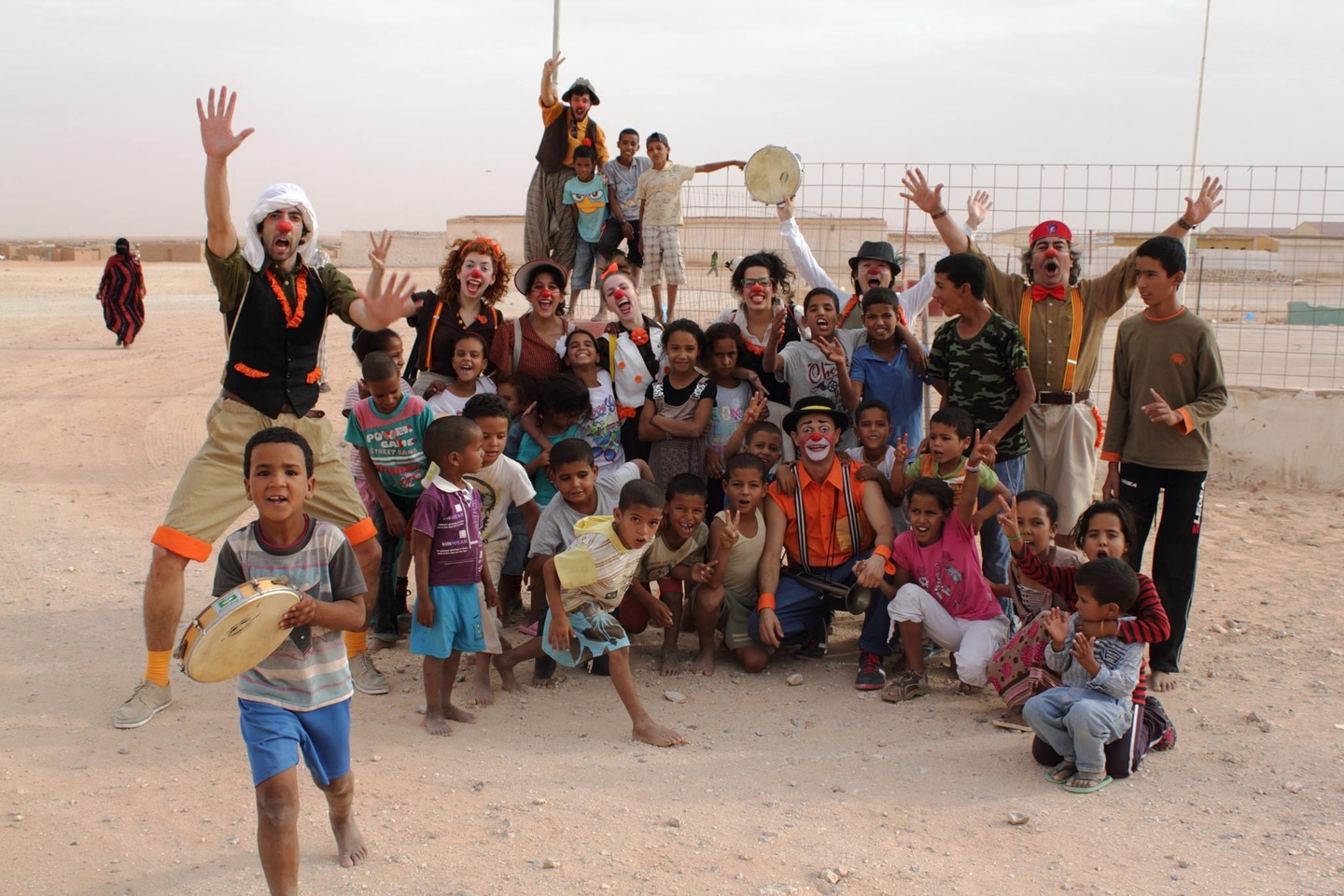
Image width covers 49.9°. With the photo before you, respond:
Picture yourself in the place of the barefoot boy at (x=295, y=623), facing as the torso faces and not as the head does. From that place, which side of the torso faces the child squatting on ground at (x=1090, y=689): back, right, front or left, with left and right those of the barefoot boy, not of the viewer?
left

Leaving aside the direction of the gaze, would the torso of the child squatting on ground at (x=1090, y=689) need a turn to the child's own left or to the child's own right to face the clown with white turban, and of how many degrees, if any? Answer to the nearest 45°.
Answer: approximately 45° to the child's own right

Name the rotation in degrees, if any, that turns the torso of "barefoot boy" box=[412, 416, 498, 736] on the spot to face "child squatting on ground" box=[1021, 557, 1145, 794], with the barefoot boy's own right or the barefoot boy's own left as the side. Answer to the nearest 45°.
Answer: approximately 45° to the barefoot boy's own left

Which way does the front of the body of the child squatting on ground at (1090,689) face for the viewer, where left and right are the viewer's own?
facing the viewer and to the left of the viewer

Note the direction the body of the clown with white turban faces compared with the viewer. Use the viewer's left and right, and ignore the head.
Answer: facing the viewer

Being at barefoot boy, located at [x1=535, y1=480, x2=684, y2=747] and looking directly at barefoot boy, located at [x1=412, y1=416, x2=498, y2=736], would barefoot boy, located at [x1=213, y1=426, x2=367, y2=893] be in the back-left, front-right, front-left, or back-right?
front-left

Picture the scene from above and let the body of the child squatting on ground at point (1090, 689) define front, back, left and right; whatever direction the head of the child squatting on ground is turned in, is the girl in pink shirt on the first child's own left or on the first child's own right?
on the first child's own right

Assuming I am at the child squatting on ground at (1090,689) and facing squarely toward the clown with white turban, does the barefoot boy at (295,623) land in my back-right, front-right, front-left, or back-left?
front-left

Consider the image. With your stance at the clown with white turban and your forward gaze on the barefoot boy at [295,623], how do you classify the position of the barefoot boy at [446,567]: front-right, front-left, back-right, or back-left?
front-left

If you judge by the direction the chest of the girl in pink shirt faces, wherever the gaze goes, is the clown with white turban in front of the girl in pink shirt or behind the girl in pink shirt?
in front

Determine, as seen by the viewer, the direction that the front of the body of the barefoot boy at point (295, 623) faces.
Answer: toward the camera

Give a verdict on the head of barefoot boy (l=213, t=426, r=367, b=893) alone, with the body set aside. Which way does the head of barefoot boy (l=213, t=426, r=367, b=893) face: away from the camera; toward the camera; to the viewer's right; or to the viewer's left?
toward the camera

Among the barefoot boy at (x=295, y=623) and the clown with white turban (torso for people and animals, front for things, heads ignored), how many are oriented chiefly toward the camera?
2

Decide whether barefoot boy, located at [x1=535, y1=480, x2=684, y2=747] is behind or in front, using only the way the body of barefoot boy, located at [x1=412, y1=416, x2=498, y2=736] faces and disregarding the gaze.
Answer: in front

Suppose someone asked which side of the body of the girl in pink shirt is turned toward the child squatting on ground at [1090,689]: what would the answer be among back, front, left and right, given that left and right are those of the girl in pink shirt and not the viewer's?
left
